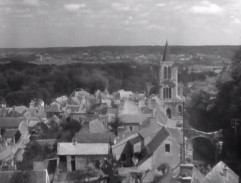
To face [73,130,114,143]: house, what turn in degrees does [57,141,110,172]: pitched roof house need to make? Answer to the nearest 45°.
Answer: approximately 180°

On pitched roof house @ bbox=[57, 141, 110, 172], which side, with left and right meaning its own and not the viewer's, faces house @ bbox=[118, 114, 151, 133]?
back

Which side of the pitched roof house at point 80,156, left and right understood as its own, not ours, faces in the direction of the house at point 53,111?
back

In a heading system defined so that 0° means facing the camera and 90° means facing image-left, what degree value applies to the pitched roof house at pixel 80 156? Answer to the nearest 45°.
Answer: approximately 0°

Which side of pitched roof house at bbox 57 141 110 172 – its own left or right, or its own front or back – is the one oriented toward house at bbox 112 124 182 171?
left

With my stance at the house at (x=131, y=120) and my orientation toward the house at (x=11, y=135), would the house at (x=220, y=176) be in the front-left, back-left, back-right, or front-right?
back-left

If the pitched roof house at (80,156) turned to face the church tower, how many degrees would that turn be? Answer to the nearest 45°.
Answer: approximately 180°
